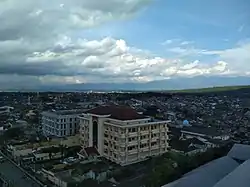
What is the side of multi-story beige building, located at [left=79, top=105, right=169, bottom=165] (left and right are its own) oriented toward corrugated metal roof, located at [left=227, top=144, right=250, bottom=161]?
left

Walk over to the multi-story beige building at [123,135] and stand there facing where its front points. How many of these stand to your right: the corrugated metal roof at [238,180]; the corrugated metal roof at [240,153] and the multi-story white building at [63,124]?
1

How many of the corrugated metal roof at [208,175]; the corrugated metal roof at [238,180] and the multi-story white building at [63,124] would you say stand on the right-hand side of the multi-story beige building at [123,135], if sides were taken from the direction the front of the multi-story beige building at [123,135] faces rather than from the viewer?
1

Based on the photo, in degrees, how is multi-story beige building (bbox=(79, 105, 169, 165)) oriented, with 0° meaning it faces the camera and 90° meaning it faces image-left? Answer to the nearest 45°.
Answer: approximately 45°

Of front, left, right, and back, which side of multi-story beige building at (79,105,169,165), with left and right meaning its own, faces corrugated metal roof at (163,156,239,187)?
left

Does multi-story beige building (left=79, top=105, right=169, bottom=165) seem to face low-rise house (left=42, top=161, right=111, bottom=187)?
yes

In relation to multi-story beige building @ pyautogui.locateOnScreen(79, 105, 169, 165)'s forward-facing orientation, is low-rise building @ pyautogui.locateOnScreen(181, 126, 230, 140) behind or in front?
behind

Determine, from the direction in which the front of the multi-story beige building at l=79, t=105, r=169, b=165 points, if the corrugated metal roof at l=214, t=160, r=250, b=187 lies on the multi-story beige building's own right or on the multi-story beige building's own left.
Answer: on the multi-story beige building's own left

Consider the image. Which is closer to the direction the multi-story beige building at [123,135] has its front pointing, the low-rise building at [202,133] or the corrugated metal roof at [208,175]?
the corrugated metal roof

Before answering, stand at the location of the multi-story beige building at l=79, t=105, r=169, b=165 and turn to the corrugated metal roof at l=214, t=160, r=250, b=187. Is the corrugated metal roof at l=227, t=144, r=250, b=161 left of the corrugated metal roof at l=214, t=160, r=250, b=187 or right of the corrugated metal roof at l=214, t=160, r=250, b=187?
left

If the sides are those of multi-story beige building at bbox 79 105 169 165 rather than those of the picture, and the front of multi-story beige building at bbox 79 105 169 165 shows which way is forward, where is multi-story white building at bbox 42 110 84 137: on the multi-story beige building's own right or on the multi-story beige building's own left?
on the multi-story beige building's own right
